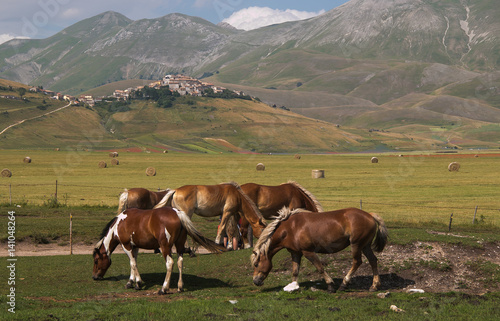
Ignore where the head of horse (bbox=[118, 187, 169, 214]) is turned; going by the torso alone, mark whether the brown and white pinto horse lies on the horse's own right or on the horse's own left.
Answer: on the horse's own right

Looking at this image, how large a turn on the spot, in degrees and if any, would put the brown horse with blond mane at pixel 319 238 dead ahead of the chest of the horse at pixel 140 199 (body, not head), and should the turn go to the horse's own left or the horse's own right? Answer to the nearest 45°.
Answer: approximately 45° to the horse's own right

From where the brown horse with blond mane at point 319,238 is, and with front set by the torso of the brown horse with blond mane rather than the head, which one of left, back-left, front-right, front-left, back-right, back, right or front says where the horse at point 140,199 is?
front-right

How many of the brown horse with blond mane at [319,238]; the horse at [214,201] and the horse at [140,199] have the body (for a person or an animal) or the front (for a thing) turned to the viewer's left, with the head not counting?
1

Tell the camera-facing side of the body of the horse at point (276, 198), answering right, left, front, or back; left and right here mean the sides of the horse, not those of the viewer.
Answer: right

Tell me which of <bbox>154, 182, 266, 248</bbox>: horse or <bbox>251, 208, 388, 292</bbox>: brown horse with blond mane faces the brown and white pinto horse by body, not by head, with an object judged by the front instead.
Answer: the brown horse with blond mane

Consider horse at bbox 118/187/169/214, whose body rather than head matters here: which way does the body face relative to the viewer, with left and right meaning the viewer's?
facing to the right of the viewer

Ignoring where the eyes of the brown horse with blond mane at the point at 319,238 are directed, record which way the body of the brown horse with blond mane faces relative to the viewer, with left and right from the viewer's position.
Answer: facing to the left of the viewer

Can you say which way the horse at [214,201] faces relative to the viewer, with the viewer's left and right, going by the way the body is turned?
facing to the right of the viewer

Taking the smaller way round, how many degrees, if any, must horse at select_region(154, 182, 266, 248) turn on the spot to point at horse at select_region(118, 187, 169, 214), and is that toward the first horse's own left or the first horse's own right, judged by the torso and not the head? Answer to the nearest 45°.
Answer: approximately 135° to the first horse's own left

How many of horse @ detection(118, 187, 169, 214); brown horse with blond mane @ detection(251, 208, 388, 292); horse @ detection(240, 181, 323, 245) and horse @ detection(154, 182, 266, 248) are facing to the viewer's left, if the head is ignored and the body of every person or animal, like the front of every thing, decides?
1

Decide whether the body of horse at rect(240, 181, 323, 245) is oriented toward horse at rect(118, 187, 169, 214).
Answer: no

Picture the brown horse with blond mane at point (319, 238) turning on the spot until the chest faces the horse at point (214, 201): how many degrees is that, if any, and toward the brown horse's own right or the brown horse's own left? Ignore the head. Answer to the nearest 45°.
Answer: approximately 45° to the brown horse's own right

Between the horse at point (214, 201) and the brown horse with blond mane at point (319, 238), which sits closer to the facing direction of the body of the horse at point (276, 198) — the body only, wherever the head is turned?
the brown horse with blond mane

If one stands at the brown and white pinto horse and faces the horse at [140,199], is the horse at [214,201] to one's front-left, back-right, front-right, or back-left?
front-right

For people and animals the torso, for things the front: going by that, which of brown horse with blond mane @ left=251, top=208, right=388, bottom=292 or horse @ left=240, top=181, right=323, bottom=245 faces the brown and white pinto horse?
the brown horse with blond mane

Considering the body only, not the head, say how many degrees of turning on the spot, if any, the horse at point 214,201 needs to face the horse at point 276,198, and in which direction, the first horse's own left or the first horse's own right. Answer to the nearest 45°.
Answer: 0° — it already faces it
